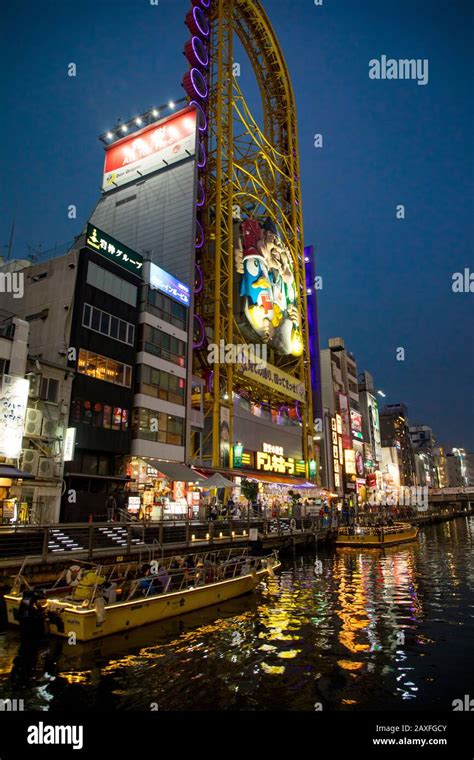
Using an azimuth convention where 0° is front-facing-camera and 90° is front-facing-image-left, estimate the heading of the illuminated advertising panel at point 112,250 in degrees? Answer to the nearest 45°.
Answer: approximately 315°

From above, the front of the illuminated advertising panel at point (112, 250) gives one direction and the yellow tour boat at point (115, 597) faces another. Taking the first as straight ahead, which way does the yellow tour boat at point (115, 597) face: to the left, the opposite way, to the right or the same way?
to the left

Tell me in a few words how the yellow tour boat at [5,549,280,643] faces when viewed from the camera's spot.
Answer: facing away from the viewer and to the right of the viewer

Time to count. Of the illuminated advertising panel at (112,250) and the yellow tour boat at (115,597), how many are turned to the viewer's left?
0

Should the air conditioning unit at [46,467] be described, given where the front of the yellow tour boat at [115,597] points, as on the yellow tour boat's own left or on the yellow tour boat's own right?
on the yellow tour boat's own left
